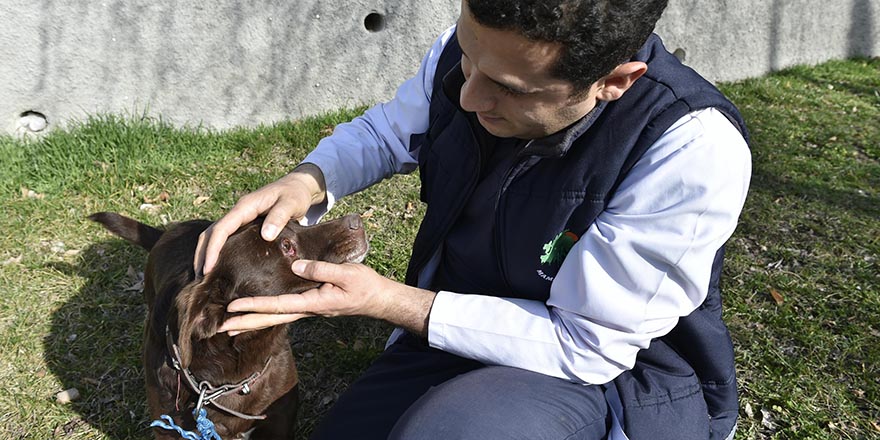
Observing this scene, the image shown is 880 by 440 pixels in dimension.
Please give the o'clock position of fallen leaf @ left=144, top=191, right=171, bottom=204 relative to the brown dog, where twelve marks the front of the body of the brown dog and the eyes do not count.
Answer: The fallen leaf is roughly at 7 o'clock from the brown dog.

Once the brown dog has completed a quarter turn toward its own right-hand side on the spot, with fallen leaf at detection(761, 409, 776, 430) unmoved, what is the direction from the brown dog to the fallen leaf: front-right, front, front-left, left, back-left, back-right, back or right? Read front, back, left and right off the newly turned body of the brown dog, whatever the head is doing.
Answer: back-left

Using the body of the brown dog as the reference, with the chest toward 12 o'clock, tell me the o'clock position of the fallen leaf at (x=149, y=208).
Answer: The fallen leaf is roughly at 7 o'clock from the brown dog.

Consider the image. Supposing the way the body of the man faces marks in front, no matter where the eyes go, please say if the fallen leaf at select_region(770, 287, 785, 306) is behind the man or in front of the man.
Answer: behind

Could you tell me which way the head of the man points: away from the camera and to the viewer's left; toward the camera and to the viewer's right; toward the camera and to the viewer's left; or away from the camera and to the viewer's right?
toward the camera and to the viewer's left

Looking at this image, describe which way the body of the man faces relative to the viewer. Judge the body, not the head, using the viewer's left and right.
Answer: facing the viewer and to the left of the viewer

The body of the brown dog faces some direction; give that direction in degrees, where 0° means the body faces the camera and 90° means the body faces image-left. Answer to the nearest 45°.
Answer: approximately 315°

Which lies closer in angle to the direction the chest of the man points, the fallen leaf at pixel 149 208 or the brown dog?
the brown dog

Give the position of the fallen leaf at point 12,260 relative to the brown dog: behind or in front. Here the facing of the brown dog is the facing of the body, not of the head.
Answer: behind

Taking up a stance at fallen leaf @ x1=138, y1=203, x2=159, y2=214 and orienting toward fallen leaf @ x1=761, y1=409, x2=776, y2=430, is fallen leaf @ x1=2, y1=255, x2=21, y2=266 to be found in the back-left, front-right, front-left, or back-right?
back-right
